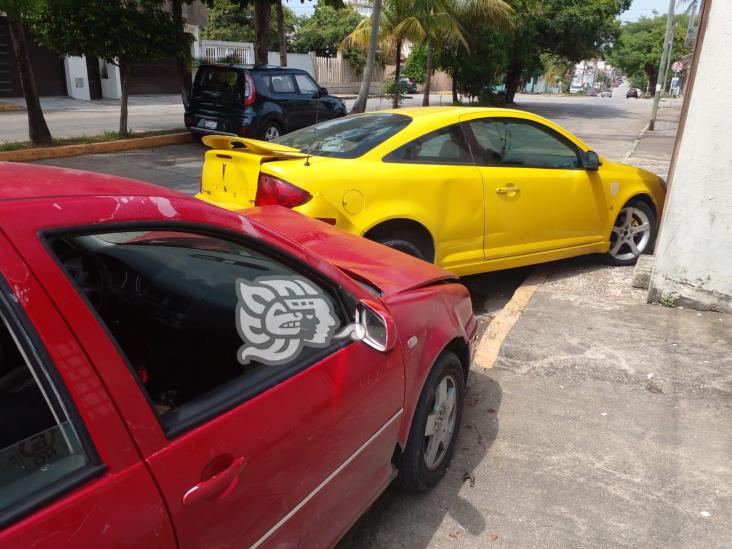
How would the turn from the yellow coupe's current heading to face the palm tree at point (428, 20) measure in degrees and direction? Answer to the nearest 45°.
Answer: approximately 45° to its left

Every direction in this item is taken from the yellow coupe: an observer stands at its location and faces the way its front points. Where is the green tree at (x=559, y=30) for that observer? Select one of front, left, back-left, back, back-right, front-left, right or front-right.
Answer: front-left

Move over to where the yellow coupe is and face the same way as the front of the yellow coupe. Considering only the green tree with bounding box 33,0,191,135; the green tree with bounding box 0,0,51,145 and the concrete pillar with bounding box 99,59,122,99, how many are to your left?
3

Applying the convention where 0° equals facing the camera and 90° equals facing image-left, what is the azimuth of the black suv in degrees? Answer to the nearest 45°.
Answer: approximately 225°

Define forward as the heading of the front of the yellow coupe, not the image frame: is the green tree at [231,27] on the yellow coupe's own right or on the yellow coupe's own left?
on the yellow coupe's own left

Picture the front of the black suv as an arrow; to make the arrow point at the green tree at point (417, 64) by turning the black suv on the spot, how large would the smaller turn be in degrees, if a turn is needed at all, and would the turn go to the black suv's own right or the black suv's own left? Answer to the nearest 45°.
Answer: approximately 45° to the black suv's own left

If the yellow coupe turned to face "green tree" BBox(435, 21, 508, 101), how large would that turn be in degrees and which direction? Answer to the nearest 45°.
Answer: approximately 45° to its left

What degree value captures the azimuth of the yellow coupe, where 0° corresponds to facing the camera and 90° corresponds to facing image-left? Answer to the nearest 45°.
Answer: approximately 225°

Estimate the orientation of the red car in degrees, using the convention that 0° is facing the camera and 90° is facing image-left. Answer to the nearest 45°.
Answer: approximately 225°

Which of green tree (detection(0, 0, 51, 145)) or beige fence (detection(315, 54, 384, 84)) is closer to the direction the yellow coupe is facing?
the beige fence

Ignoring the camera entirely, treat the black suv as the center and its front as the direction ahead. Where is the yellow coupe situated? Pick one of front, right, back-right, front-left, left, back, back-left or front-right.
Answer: back-right
